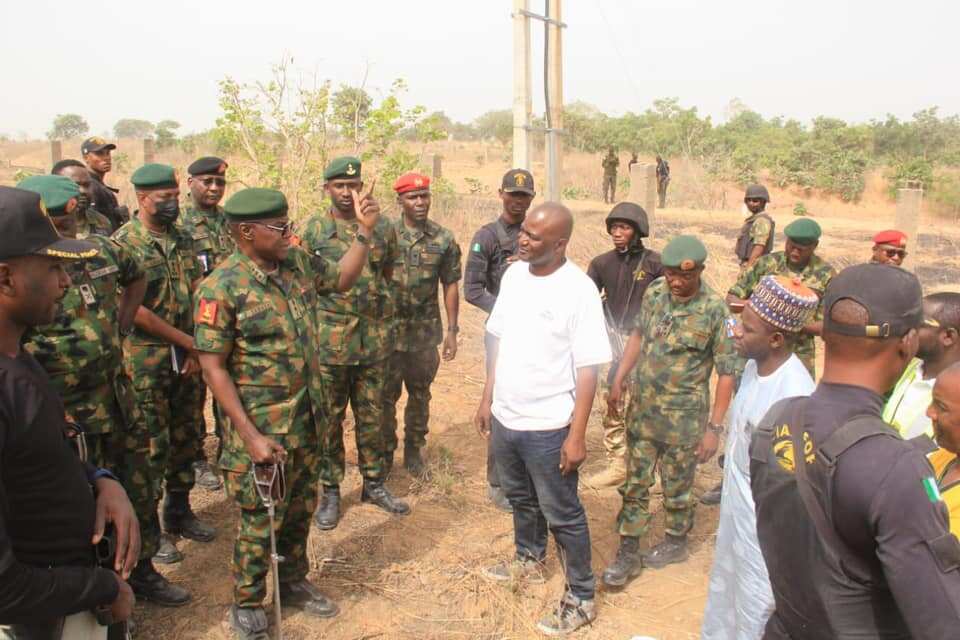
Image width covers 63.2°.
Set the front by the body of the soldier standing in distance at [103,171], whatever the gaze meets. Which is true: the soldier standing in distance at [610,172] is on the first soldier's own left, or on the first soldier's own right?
on the first soldier's own left

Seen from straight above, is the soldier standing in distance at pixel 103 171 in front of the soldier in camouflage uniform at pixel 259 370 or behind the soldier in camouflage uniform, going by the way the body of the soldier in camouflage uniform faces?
behind

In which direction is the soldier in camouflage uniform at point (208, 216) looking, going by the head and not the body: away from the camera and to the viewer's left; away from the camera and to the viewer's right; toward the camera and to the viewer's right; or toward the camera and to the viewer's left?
toward the camera and to the viewer's right

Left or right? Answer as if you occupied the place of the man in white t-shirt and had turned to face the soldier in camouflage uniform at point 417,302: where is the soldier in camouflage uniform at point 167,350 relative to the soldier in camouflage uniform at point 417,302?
left

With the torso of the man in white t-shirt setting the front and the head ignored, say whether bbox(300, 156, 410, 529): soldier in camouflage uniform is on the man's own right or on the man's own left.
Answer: on the man's own right

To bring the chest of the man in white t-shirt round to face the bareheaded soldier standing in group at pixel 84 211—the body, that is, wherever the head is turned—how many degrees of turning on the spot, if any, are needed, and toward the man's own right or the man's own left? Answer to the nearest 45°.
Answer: approximately 45° to the man's own right

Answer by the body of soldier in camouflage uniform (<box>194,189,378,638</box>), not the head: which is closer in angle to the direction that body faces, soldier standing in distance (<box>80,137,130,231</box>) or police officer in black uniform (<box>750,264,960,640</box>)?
the police officer in black uniform

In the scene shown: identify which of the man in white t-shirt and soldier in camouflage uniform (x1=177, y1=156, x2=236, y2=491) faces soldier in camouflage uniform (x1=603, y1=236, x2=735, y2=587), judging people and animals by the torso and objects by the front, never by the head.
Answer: soldier in camouflage uniform (x1=177, y1=156, x2=236, y2=491)

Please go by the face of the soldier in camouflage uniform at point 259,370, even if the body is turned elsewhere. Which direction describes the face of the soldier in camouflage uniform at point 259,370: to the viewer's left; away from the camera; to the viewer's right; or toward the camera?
to the viewer's right
